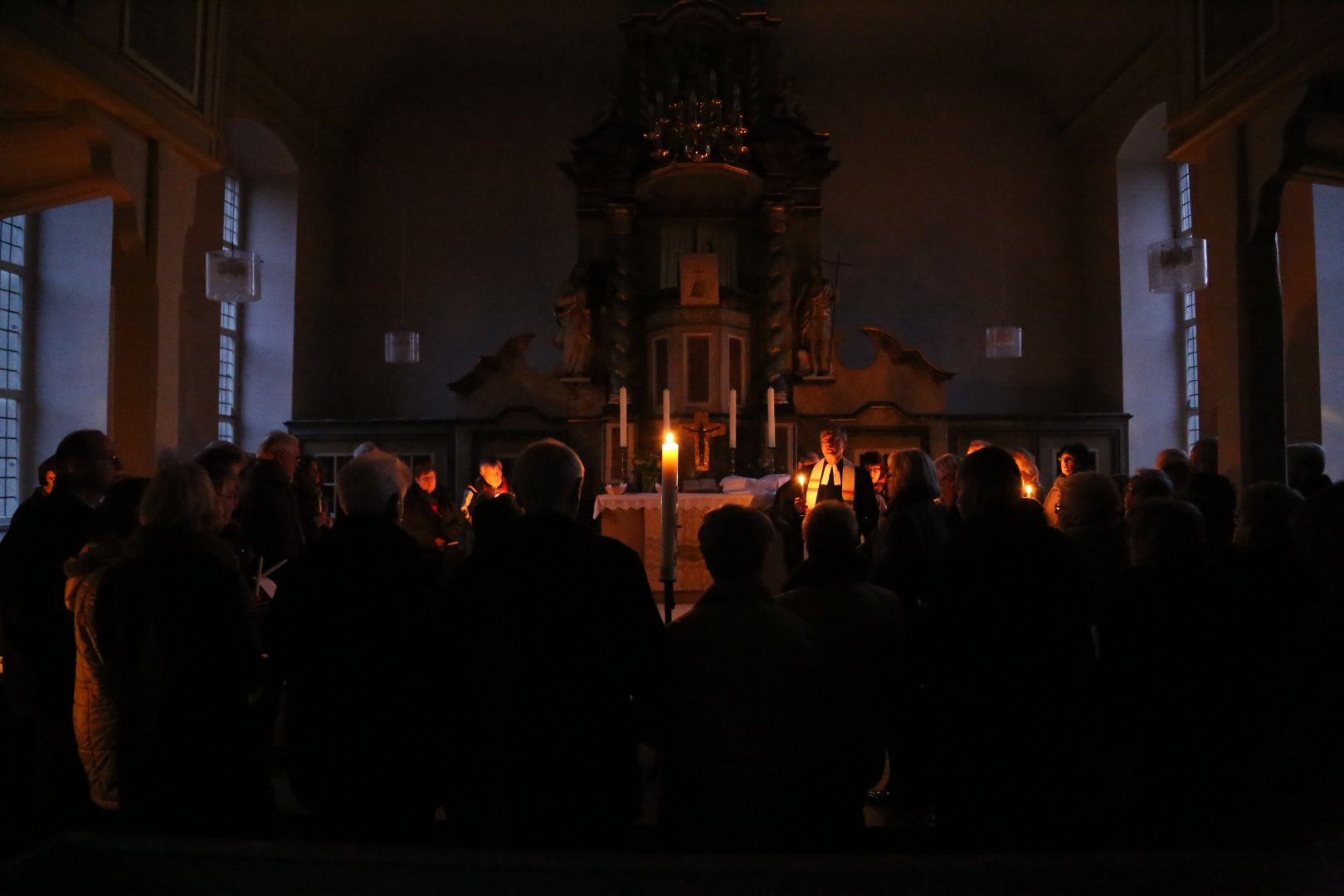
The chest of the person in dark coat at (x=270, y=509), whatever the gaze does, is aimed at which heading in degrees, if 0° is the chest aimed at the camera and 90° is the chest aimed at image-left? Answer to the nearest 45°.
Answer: approximately 225°

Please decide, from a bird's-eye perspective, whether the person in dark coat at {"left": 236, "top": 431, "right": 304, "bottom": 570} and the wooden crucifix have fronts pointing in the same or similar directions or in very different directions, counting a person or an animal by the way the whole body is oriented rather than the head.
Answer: very different directions

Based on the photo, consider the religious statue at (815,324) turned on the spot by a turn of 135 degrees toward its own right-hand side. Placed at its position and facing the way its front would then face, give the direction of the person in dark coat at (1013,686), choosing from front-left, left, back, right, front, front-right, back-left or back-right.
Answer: back-left

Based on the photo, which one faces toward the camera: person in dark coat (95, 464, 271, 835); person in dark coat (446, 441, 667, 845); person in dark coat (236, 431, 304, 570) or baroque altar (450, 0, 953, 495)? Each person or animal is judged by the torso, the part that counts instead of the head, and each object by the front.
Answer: the baroque altar

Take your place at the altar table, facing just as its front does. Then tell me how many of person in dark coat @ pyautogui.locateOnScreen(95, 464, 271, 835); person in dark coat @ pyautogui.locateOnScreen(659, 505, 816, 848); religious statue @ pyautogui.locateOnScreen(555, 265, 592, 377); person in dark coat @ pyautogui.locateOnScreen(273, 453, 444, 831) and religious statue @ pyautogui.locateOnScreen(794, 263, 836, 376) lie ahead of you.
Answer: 3

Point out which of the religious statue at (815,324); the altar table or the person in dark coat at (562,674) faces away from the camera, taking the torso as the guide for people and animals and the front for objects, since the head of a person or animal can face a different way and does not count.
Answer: the person in dark coat

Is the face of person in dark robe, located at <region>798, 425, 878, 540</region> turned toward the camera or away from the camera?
toward the camera

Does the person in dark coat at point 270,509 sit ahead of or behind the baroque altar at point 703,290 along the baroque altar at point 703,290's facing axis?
ahead

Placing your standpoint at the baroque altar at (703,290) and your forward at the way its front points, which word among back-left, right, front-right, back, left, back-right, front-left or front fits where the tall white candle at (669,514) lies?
front

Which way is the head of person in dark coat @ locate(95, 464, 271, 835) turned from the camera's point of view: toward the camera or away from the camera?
away from the camera

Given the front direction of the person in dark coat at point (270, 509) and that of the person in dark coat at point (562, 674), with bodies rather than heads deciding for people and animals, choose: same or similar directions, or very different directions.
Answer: same or similar directions

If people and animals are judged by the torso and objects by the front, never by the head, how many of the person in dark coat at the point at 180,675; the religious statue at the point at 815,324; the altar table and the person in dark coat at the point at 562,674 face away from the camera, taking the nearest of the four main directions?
2

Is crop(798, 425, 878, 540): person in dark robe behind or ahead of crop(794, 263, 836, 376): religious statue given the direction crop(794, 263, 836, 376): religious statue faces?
ahead

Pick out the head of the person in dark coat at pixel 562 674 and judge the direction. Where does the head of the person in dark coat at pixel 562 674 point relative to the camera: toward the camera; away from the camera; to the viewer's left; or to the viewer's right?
away from the camera

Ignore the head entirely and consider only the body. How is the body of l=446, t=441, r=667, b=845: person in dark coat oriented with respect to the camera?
away from the camera

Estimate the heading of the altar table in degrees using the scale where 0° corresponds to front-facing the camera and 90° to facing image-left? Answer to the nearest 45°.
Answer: approximately 0°

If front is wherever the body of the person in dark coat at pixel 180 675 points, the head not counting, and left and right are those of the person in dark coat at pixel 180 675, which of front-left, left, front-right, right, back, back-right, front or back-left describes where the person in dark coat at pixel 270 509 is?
front

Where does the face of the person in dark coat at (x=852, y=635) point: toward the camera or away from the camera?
away from the camera

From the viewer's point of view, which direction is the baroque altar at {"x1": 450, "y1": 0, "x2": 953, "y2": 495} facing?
toward the camera

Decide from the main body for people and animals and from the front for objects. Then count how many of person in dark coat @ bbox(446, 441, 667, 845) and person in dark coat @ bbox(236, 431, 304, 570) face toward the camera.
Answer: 0

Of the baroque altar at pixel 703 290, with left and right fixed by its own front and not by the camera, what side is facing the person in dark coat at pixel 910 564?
front

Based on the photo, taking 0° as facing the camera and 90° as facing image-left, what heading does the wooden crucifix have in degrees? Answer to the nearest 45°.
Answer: approximately 0°
